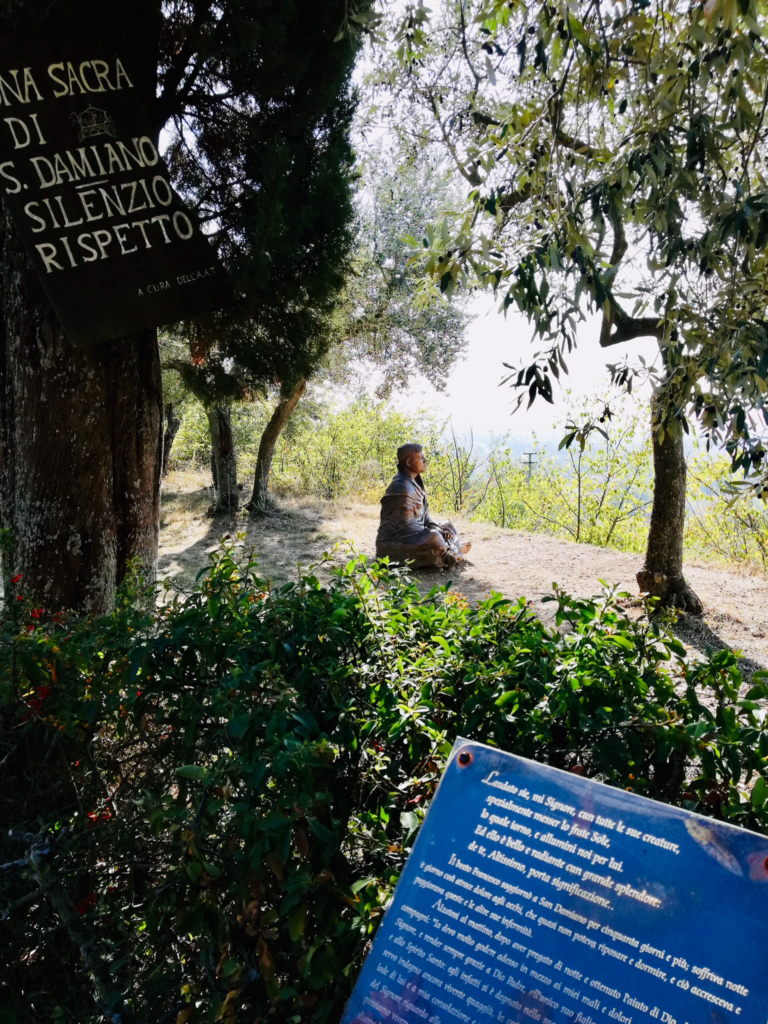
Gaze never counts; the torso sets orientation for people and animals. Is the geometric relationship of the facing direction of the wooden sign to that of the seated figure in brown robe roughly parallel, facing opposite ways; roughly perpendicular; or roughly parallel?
roughly perpendicular

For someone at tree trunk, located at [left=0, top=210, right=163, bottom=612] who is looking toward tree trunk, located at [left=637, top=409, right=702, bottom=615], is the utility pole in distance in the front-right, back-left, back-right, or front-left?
front-left

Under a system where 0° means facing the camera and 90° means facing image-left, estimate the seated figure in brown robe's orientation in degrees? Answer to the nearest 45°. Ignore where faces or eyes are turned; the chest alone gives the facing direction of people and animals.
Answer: approximately 270°

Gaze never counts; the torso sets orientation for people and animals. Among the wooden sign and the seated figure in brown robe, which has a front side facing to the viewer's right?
the seated figure in brown robe

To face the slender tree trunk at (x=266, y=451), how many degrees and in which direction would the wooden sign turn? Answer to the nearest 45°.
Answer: approximately 180°

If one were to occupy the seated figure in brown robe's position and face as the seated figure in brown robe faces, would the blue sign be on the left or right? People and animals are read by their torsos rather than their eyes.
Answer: on its right

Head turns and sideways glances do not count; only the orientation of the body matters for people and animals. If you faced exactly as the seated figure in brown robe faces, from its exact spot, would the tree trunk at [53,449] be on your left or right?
on your right

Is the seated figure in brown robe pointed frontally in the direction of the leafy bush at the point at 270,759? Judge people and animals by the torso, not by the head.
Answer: no

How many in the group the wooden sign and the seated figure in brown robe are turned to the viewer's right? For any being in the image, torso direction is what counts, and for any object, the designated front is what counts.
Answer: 1

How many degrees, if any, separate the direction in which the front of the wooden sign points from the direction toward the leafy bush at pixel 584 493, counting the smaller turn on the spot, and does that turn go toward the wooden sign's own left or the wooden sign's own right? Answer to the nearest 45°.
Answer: approximately 135° to the wooden sign's own left

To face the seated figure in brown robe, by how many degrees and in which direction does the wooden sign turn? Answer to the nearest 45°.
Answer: approximately 135° to its left

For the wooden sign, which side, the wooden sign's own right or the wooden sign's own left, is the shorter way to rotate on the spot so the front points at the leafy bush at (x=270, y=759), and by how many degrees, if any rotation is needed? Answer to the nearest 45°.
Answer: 0° — it already faces it

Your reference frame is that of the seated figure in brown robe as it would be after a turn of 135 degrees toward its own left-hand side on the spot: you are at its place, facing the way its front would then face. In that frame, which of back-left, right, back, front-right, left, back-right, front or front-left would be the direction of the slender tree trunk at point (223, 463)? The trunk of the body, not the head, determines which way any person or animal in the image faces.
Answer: front

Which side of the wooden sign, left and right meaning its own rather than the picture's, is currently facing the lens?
front

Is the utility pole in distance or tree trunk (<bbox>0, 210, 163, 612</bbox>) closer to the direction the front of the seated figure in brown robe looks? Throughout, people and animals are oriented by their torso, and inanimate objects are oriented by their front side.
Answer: the utility pole in distance

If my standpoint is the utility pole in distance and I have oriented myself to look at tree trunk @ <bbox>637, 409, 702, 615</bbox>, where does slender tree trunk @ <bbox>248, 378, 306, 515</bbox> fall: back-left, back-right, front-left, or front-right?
front-right

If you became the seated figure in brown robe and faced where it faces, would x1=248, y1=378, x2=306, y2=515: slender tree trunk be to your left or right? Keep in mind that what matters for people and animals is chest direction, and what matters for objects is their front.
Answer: on your left
